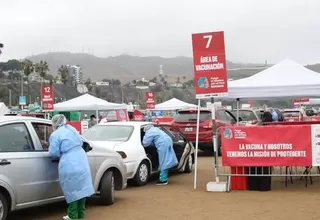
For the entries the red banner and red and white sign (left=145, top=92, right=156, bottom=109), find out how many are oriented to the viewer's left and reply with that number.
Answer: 0

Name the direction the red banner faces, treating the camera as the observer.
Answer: facing the viewer

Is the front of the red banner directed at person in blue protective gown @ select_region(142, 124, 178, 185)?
no

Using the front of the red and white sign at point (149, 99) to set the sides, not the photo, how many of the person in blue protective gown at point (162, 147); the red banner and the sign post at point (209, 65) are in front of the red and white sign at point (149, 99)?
3

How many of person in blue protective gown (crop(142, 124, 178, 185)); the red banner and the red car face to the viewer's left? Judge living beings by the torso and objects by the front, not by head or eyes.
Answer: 1

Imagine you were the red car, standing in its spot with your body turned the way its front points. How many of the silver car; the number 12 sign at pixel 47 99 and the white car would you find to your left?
1

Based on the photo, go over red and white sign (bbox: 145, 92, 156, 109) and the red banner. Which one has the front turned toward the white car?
the red and white sign

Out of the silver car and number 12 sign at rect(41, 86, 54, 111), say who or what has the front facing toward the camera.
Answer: the number 12 sign

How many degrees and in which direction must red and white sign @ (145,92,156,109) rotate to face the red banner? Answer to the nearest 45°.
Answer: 0° — it already faces it

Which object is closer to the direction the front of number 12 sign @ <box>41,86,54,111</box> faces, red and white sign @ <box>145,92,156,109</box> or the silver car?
the silver car

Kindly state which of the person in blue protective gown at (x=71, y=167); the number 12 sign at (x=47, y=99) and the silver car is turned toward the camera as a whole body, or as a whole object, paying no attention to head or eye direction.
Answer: the number 12 sign

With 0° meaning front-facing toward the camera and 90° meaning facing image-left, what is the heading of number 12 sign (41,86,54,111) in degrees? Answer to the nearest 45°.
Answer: approximately 0°

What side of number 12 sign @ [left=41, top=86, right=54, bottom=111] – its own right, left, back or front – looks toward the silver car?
front

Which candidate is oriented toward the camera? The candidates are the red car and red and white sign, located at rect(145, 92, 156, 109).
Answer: the red and white sign

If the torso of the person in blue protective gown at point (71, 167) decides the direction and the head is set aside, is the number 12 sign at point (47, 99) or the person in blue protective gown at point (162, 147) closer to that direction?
the number 12 sign

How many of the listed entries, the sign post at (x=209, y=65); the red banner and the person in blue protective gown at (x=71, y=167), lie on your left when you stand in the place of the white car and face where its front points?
0

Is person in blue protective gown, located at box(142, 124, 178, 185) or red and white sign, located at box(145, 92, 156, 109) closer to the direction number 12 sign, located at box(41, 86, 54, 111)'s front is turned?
the person in blue protective gown
